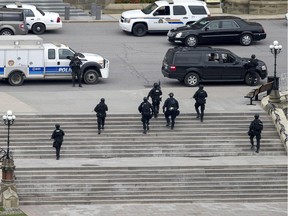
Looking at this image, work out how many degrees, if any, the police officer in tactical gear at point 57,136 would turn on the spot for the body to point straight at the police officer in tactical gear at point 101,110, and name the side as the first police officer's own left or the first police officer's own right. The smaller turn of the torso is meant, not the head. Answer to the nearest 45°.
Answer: approximately 45° to the first police officer's own right

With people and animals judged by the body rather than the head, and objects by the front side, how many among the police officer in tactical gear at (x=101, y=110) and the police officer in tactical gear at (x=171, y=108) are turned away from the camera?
2

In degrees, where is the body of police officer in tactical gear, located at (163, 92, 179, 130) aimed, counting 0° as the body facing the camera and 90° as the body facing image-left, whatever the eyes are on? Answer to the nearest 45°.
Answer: approximately 180°

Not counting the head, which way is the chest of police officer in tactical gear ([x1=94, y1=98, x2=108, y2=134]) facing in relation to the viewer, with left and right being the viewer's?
facing away from the viewer

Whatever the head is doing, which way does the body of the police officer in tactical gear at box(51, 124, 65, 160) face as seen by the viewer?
away from the camera

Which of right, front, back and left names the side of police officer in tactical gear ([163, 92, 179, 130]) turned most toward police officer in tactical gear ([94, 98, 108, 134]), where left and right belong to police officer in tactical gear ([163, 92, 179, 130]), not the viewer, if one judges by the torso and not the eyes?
left

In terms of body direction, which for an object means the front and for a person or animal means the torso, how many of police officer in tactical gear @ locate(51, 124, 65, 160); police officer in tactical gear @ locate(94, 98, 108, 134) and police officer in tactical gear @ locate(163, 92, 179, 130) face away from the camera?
3

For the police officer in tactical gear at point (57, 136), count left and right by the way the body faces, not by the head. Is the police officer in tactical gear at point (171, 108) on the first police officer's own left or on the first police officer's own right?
on the first police officer's own right
